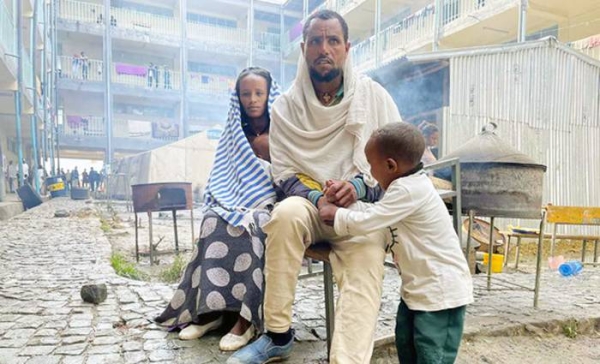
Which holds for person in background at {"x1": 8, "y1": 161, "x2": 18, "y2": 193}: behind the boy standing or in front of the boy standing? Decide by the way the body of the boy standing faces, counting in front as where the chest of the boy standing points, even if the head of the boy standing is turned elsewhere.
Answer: in front

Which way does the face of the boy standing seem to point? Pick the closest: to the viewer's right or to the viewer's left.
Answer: to the viewer's left

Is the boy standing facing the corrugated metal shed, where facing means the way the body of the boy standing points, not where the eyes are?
no

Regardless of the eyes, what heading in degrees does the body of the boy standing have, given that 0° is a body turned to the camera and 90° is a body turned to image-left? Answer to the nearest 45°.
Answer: approximately 90°

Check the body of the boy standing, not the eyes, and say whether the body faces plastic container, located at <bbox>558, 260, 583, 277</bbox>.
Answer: no

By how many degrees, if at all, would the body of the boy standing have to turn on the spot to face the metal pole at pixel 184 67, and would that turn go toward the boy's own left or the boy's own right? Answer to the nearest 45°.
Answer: approximately 45° to the boy's own right

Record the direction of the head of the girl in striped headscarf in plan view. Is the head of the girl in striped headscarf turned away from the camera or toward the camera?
toward the camera

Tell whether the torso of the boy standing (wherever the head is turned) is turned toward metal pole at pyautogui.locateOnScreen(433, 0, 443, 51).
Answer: no

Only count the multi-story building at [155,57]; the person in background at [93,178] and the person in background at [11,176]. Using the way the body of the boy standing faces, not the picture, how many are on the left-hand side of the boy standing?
0

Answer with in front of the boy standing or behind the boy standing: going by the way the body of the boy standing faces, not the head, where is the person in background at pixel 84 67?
in front

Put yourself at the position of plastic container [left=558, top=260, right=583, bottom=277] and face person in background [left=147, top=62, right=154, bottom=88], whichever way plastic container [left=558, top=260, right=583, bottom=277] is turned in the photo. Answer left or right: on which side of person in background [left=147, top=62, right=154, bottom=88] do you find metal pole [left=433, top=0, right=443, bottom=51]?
right

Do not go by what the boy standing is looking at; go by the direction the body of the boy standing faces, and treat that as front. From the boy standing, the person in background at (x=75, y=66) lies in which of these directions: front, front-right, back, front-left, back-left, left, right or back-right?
front-right

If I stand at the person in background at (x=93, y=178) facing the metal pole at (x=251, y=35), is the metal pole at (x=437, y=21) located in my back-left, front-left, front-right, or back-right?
front-right
